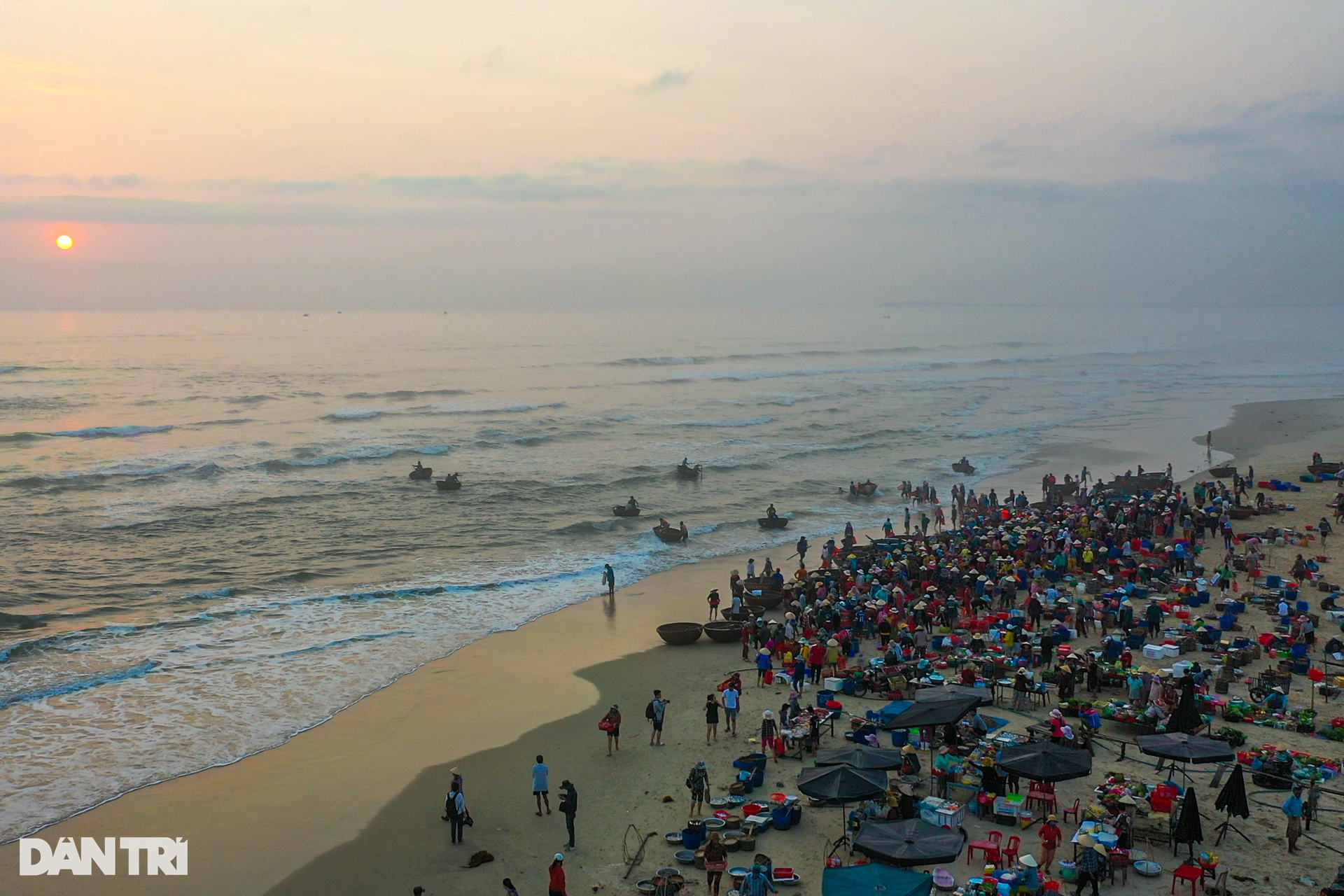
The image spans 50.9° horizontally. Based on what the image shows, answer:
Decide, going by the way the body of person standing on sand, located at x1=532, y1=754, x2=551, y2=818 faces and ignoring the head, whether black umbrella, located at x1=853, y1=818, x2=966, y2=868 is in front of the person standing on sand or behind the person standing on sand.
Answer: behind

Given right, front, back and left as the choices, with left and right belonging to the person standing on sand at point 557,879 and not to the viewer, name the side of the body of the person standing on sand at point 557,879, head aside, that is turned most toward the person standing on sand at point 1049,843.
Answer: right

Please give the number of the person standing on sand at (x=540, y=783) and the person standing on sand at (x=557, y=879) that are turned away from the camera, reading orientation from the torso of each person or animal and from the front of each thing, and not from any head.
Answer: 2

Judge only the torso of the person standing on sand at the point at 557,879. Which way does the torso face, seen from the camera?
away from the camera

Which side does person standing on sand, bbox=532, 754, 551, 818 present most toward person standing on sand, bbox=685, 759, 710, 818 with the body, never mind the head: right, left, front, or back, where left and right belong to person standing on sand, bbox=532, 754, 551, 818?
right

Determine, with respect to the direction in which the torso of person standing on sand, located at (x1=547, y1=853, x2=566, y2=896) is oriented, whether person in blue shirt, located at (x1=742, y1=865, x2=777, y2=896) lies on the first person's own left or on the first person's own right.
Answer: on the first person's own right

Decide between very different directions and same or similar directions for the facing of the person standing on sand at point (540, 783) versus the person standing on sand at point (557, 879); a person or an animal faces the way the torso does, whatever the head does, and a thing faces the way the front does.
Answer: same or similar directions

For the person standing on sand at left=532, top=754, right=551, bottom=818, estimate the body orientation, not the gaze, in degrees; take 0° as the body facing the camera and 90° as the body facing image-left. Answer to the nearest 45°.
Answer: approximately 180°

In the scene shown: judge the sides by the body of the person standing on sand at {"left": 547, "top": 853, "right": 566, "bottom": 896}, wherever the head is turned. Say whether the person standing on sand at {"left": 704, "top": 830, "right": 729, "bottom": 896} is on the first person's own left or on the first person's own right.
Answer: on the first person's own right

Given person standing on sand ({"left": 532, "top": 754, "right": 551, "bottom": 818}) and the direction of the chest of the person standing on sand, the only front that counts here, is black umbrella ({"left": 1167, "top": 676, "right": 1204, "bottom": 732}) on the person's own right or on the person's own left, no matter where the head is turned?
on the person's own right

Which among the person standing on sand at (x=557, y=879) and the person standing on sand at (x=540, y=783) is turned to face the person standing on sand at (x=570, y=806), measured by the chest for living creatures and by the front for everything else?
the person standing on sand at (x=557, y=879)

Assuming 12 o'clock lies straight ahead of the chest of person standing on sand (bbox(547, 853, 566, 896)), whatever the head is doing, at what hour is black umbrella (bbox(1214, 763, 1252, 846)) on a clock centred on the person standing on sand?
The black umbrella is roughly at 3 o'clock from the person standing on sand.
